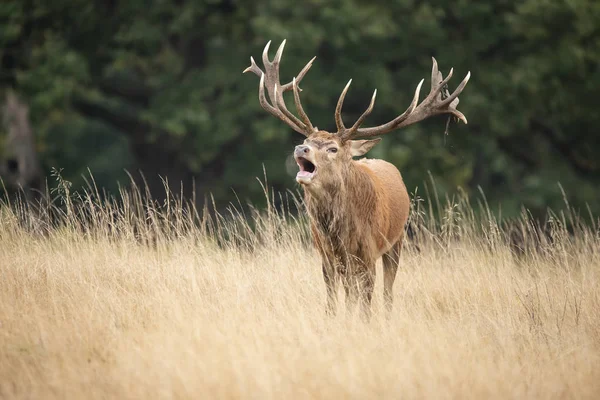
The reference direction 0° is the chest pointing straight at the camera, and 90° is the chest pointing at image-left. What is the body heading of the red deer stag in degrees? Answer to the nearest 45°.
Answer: approximately 45°
